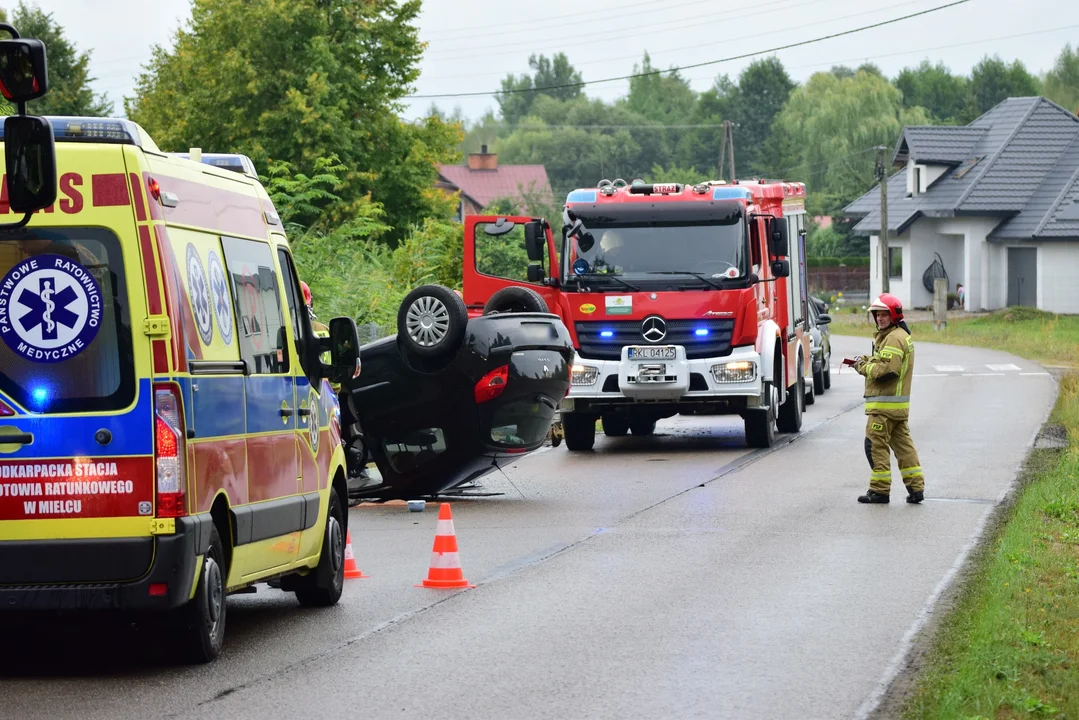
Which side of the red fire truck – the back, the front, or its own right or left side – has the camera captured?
front

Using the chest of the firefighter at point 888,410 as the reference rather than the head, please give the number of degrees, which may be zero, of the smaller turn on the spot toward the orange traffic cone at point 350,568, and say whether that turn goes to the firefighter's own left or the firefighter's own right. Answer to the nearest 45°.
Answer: approximately 45° to the firefighter's own left

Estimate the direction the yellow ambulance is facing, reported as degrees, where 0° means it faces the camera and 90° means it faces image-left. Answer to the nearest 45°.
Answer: approximately 225°

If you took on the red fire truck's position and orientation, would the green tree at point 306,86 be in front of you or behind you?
behind

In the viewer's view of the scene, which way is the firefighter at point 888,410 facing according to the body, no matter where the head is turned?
to the viewer's left

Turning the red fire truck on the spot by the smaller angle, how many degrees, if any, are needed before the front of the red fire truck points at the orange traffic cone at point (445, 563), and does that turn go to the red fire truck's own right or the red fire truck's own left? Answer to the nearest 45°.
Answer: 0° — it already faces it

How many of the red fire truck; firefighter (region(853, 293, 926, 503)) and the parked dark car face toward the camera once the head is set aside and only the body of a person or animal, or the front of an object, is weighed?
2

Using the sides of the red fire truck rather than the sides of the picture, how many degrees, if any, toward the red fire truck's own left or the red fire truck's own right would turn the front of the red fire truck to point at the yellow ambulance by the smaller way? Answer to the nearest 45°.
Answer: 0° — it already faces it
